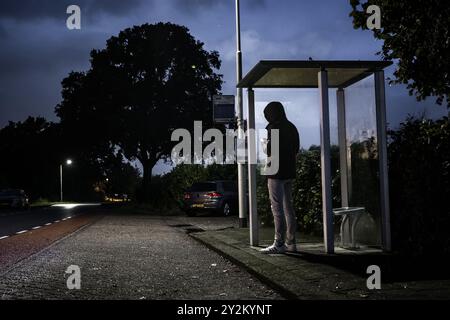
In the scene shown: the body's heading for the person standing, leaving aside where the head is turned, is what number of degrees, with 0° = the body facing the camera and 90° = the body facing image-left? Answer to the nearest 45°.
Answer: approximately 90°

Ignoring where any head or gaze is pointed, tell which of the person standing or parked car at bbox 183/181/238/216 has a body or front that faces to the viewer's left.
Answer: the person standing

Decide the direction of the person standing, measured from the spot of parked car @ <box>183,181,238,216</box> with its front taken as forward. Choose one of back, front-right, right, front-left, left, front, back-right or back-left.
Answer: back-right

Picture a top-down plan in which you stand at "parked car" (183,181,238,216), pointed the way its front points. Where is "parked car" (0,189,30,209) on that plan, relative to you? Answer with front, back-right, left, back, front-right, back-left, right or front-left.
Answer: left

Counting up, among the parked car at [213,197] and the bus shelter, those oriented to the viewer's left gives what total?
1

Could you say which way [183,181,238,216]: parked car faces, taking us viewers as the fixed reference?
facing away from the viewer and to the right of the viewer

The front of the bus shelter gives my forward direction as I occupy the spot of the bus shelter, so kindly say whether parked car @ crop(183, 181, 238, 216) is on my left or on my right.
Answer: on my right

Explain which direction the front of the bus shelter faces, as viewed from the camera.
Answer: facing to the left of the viewer

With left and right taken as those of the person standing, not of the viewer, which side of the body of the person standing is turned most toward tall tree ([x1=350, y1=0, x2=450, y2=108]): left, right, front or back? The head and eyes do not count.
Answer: back

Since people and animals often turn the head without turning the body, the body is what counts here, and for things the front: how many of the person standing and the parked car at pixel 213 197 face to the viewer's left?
1

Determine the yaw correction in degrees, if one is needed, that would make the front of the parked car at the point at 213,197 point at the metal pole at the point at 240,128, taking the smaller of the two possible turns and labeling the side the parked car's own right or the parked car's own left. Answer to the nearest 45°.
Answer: approximately 135° to the parked car's own right

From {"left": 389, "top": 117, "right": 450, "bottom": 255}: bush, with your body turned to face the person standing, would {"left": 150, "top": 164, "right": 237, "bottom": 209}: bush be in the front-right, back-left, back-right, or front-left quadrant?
front-right

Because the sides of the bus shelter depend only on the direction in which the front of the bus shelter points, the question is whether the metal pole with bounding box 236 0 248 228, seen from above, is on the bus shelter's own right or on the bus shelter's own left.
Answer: on the bus shelter's own right

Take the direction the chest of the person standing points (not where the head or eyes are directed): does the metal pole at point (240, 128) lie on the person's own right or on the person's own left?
on the person's own right
